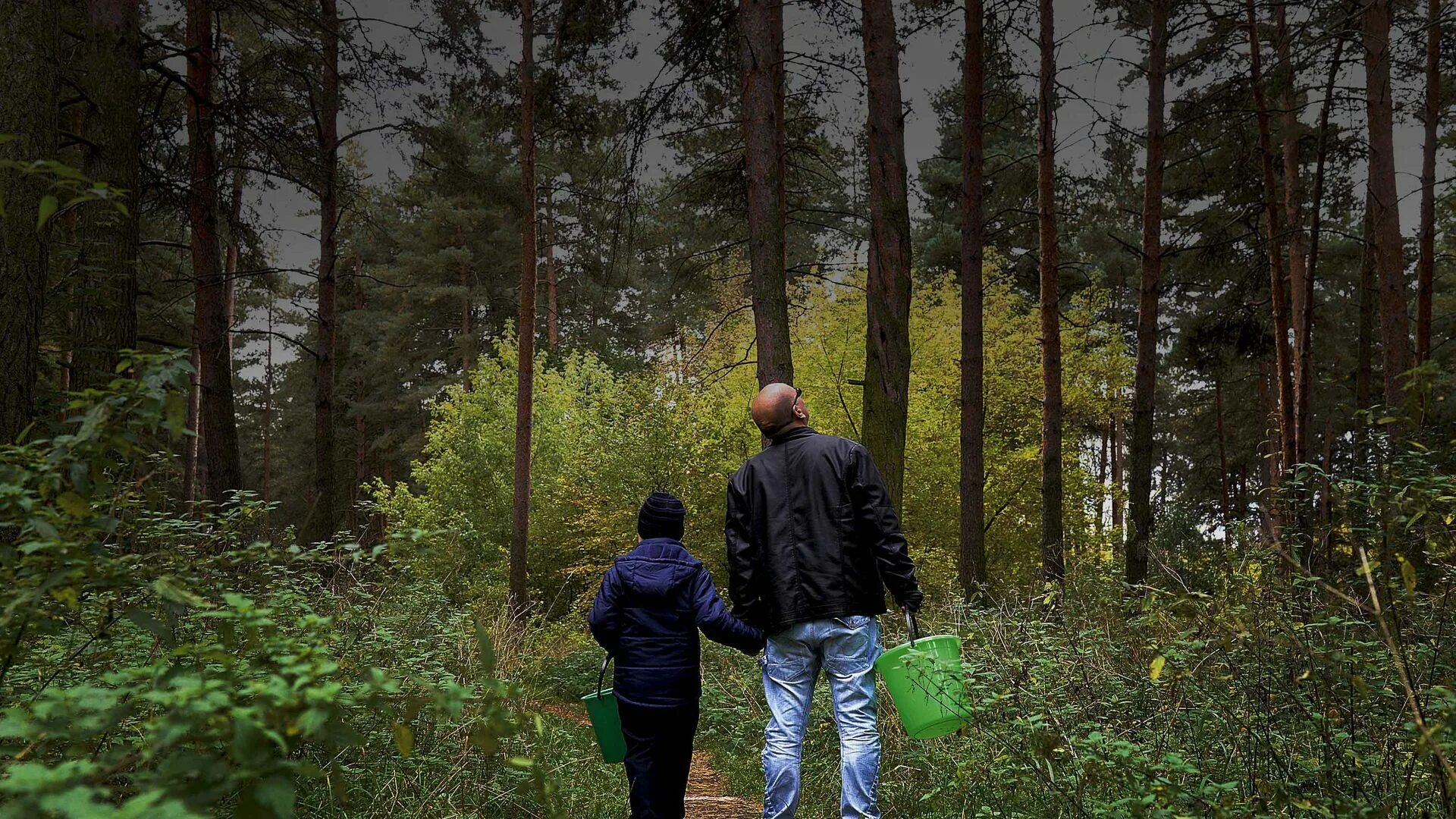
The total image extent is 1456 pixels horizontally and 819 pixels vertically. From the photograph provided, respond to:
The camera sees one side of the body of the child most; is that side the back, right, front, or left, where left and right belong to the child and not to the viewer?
back

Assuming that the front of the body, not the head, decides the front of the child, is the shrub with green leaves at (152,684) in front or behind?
behind

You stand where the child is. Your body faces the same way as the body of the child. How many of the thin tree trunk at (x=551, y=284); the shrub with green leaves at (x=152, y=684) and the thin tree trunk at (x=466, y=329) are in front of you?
2

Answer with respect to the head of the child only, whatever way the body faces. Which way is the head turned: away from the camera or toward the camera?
away from the camera

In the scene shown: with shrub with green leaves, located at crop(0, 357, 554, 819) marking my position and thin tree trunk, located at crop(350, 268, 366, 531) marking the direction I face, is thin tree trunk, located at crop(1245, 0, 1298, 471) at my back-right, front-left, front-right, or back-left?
front-right

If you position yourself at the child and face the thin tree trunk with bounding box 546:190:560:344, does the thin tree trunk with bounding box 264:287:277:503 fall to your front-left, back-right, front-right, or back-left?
front-left

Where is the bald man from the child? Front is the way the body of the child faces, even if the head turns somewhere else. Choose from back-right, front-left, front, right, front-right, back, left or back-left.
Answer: right

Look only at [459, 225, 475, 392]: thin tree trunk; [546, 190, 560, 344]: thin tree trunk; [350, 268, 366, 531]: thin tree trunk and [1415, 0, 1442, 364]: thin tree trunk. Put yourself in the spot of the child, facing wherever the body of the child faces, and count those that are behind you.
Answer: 0

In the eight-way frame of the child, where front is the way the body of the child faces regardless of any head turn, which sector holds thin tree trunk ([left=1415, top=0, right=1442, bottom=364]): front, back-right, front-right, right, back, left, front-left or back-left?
front-right

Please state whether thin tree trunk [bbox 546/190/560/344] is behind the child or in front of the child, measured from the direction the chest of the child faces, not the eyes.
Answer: in front

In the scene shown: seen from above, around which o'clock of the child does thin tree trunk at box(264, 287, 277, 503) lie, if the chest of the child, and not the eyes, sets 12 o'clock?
The thin tree trunk is roughly at 11 o'clock from the child.
